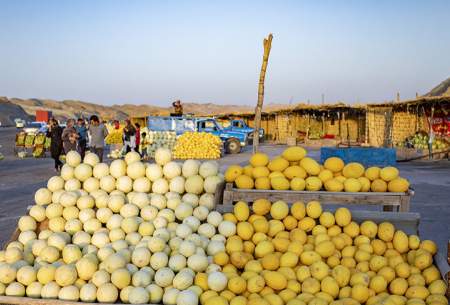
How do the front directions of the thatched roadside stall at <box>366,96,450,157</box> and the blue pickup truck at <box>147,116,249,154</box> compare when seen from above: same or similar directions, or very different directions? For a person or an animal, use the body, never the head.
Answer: very different directions

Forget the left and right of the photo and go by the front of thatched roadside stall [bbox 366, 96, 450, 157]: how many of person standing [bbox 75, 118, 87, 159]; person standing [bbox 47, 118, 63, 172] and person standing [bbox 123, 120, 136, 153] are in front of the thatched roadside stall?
3

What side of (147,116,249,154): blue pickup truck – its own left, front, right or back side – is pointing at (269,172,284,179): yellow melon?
right

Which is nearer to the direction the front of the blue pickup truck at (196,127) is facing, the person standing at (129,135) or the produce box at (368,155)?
the produce box

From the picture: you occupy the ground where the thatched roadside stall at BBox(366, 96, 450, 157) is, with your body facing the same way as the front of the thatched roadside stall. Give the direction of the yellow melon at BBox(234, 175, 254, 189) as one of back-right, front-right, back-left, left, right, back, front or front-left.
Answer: front-left

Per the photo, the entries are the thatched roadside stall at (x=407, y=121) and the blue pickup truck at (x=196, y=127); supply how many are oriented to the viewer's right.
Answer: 1

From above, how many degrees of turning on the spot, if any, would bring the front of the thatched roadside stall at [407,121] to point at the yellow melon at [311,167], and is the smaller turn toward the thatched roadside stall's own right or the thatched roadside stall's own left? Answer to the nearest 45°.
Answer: approximately 45° to the thatched roadside stall's own left

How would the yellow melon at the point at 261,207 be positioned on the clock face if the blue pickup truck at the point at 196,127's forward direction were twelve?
The yellow melon is roughly at 3 o'clock from the blue pickup truck.

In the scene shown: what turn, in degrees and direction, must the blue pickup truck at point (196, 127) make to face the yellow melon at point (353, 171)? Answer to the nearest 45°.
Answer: approximately 90° to its right

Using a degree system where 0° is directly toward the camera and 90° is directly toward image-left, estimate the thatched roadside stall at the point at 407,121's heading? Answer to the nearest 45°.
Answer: approximately 45°

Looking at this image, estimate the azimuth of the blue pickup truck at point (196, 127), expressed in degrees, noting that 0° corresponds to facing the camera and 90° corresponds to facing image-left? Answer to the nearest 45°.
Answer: approximately 270°
